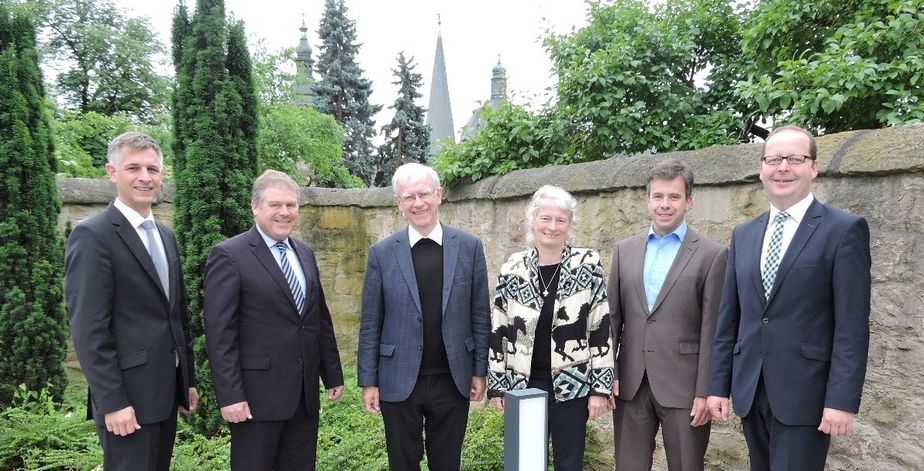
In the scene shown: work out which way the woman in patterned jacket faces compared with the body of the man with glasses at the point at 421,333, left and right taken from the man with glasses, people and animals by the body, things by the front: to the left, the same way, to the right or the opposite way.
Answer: the same way

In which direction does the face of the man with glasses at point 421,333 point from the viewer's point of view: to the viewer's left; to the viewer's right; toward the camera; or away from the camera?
toward the camera

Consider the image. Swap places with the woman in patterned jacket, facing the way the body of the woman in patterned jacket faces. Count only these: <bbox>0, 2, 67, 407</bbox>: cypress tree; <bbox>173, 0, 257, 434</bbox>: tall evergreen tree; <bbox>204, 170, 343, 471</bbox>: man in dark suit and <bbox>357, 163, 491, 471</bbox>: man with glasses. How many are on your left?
0

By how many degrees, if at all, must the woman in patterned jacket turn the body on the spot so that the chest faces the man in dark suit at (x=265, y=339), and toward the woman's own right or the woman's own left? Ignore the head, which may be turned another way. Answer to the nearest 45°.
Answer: approximately 90° to the woman's own right

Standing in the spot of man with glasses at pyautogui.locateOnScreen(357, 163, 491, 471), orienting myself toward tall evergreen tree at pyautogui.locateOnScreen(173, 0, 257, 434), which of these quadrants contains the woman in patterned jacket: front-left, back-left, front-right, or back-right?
back-right

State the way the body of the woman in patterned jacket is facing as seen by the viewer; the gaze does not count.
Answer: toward the camera

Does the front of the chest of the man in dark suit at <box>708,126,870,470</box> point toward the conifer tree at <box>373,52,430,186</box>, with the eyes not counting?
no

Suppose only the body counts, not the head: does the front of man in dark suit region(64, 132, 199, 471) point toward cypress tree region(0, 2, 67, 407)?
no

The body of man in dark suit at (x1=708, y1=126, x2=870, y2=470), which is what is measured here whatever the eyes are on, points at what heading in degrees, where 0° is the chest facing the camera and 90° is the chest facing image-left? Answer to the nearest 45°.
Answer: approximately 45°

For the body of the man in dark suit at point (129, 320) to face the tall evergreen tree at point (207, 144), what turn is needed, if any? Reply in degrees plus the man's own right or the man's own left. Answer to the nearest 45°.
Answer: approximately 135° to the man's own left

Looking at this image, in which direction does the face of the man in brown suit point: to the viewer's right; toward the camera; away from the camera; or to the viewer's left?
toward the camera

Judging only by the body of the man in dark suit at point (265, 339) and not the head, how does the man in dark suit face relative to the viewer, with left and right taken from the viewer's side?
facing the viewer and to the right of the viewer

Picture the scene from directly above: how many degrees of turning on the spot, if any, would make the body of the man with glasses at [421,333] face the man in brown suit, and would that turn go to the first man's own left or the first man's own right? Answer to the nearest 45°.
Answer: approximately 90° to the first man's own left
